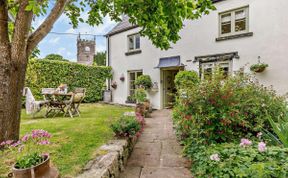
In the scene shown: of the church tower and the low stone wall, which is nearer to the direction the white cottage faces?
the low stone wall

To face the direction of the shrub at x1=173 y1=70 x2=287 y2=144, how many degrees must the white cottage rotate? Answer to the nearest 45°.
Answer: approximately 45° to its left

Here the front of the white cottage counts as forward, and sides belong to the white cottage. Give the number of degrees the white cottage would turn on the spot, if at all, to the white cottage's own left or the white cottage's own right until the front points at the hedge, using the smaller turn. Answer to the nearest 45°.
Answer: approximately 45° to the white cottage's own right

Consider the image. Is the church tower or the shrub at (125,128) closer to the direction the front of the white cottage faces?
the shrub

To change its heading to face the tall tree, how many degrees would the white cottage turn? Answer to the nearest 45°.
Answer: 0° — it already faces it

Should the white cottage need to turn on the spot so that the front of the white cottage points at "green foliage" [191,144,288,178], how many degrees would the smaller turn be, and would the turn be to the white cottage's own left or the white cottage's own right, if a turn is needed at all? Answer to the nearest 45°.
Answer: approximately 45° to the white cottage's own left

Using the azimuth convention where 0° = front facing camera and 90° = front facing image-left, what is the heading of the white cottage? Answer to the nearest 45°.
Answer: approximately 45°

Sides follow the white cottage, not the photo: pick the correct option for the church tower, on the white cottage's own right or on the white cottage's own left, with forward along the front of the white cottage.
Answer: on the white cottage's own right

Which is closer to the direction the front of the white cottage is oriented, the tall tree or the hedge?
the tall tree

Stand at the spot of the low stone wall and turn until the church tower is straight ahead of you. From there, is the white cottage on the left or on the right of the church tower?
right

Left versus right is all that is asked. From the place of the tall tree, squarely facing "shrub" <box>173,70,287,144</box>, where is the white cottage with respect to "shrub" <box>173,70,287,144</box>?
left
